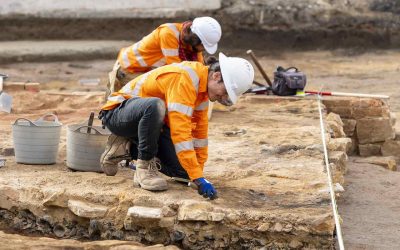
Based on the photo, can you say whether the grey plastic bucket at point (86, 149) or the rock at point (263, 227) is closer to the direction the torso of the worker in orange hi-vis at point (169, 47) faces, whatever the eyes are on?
the rock

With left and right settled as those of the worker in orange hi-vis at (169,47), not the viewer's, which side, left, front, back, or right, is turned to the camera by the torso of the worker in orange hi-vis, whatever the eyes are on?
right

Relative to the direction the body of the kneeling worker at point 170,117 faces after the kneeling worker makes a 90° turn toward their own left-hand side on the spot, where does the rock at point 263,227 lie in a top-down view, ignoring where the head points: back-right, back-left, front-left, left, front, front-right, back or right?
back-right

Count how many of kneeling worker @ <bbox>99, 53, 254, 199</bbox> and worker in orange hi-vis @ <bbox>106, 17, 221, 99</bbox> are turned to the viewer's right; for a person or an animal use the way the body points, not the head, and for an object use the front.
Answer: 2

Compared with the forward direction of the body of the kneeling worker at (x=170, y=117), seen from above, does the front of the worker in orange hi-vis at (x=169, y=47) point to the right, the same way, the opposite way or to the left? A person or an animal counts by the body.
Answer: the same way

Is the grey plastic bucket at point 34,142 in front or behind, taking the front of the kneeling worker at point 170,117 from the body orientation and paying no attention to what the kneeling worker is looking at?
behind

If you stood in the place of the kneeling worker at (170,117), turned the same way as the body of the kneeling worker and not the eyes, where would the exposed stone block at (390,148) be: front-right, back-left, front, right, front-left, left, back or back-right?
front-left

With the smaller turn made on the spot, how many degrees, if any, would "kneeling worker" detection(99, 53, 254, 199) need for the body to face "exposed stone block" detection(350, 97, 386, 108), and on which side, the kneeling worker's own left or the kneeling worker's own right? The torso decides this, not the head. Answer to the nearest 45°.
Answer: approximately 45° to the kneeling worker's own left

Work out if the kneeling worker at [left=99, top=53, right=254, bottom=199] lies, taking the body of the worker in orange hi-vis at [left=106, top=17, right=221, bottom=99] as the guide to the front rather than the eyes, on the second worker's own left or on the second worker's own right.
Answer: on the second worker's own right

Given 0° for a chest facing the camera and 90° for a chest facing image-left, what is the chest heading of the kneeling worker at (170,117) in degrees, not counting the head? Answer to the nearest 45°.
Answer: approximately 270°
